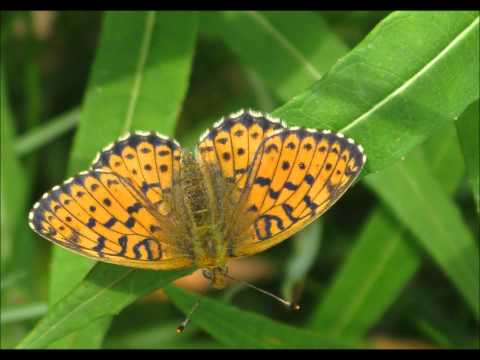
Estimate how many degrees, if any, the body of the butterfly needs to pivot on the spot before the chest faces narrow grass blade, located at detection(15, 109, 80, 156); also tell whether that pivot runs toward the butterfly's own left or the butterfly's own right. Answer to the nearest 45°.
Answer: approximately 135° to the butterfly's own right

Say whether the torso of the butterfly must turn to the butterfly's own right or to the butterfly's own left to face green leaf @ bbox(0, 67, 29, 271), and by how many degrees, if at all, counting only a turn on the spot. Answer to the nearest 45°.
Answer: approximately 135° to the butterfly's own right

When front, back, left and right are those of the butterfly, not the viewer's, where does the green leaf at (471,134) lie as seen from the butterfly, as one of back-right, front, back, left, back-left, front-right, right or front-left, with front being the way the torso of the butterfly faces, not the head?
left

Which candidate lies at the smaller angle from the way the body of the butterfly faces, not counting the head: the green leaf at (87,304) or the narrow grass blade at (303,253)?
the green leaf

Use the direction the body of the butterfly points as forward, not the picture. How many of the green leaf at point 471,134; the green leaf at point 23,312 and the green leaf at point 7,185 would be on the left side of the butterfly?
1

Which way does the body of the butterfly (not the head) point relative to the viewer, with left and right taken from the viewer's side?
facing the viewer

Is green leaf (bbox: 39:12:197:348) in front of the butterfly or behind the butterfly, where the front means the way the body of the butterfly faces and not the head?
behind

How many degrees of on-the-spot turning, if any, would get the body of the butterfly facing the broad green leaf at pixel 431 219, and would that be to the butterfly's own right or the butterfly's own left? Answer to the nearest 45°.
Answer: approximately 90° to the butterfly's own left
